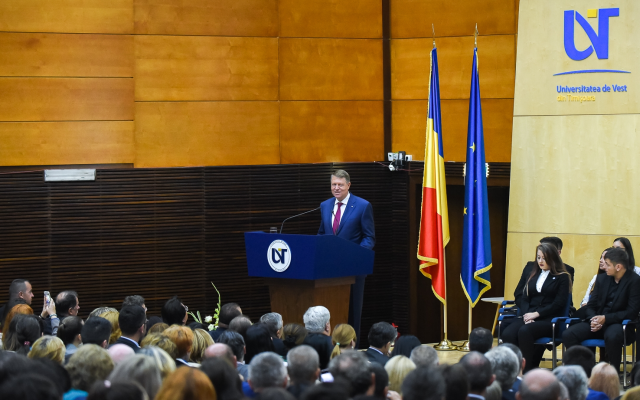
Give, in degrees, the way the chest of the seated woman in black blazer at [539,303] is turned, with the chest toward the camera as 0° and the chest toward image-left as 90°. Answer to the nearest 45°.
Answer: approximately 45°

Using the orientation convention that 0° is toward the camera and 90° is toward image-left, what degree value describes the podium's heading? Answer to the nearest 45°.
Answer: approximately 45°

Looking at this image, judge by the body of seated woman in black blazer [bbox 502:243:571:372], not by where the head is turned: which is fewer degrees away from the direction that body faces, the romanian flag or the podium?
the podium

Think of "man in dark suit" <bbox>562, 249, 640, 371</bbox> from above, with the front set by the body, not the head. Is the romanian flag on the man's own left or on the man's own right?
on the man's own right

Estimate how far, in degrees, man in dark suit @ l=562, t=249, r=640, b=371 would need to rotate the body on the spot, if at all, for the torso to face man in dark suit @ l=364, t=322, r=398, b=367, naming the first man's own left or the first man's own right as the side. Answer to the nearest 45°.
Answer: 0° — they already face them

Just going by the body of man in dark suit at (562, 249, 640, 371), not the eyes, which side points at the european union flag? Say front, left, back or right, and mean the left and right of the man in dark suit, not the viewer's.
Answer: right

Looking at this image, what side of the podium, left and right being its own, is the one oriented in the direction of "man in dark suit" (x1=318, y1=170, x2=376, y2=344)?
back
